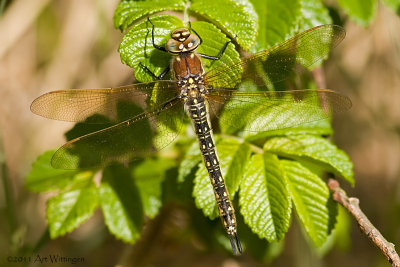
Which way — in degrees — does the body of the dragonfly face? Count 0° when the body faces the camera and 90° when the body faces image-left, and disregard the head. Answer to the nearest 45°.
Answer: approximately 180°

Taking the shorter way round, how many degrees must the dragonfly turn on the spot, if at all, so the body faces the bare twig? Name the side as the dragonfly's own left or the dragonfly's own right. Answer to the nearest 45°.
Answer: approximately 135° to the dragonfly's own right
